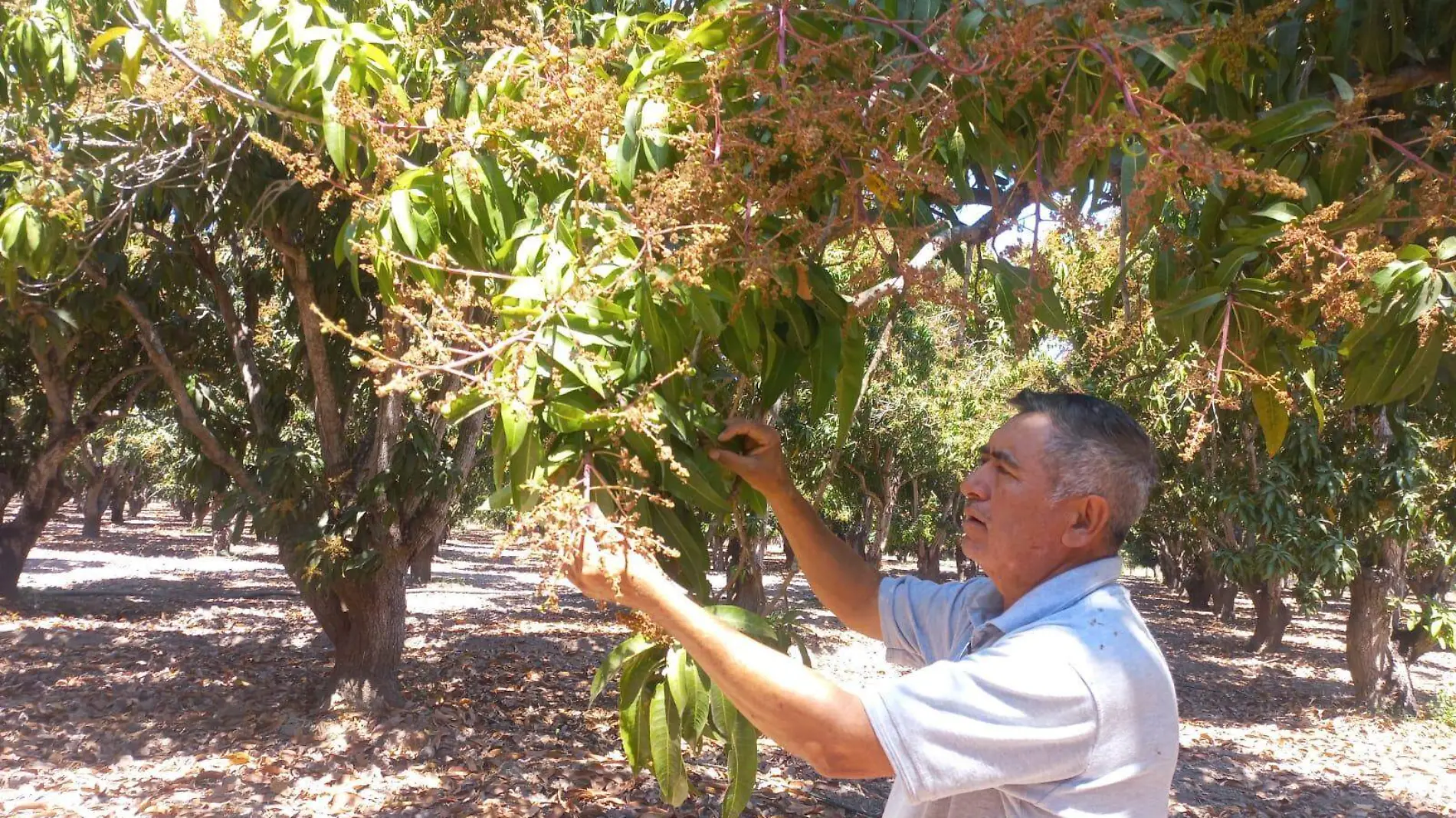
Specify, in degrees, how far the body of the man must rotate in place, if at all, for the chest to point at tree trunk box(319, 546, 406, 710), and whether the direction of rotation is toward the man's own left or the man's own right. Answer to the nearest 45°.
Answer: approximately 45° to the man's own right

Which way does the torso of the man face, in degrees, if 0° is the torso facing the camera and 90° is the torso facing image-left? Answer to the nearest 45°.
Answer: approximately 90°

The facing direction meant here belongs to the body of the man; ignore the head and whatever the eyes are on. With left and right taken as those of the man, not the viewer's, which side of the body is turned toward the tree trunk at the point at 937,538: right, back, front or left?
right

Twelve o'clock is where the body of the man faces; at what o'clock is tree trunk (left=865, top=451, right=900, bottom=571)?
The tree trunk is roughly at 3 o'clock from the man.

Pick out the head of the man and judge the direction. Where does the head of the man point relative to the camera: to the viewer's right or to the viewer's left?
to the viewer's left
